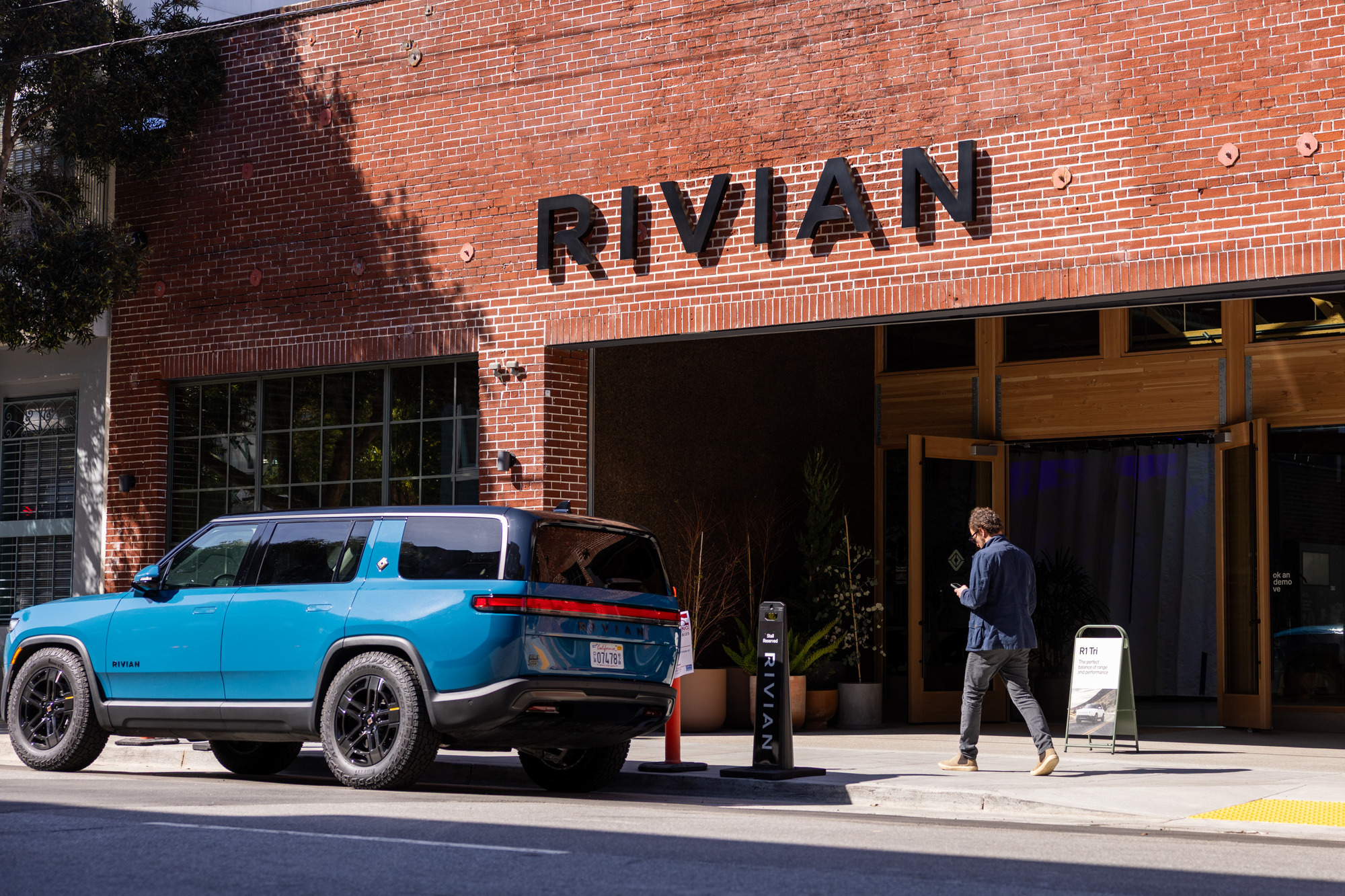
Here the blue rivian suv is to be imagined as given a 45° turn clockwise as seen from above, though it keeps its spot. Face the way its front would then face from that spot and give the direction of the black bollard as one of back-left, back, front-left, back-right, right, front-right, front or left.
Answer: right

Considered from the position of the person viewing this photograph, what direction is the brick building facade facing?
facing the viewer and to the left of the viewer

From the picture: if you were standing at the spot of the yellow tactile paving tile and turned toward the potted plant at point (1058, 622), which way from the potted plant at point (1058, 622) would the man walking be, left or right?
left

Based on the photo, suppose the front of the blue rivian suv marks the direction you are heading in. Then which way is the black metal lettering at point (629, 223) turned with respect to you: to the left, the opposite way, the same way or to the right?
to the left

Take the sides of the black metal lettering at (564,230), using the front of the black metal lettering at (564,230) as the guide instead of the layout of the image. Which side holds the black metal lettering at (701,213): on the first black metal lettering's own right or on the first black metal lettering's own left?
on the first black metal lettering's own left

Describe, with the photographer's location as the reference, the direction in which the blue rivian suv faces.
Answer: facing away from the viewer and to the left of the viewer

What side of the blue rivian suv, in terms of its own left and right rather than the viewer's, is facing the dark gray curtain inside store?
right

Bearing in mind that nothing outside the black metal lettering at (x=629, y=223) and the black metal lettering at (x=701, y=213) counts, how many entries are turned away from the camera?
0
